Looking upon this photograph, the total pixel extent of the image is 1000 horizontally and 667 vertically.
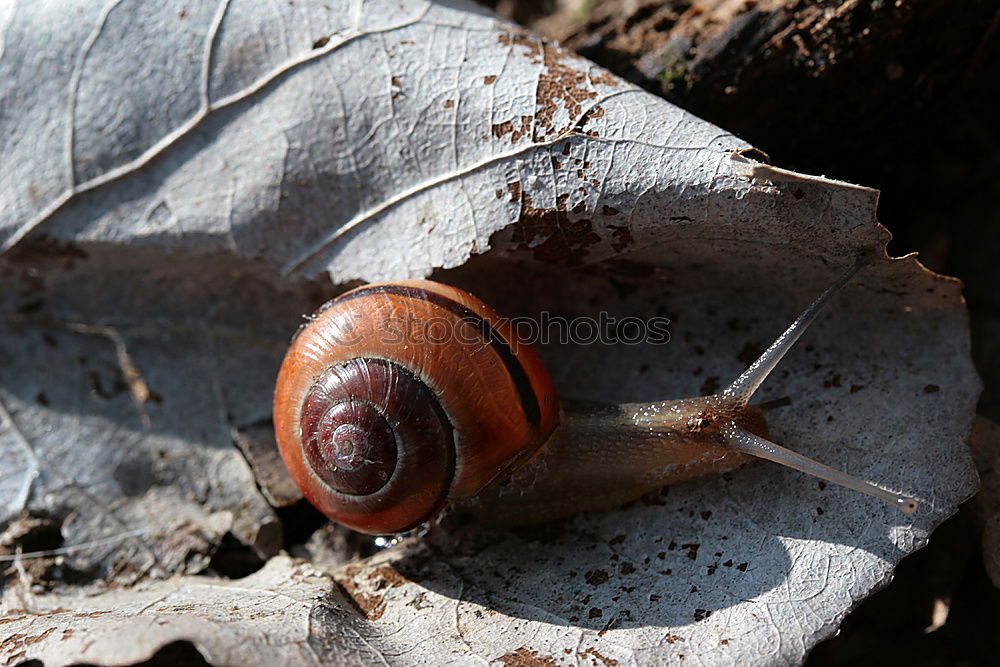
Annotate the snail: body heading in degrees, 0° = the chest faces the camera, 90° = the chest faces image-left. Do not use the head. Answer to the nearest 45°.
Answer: approximately 270°
